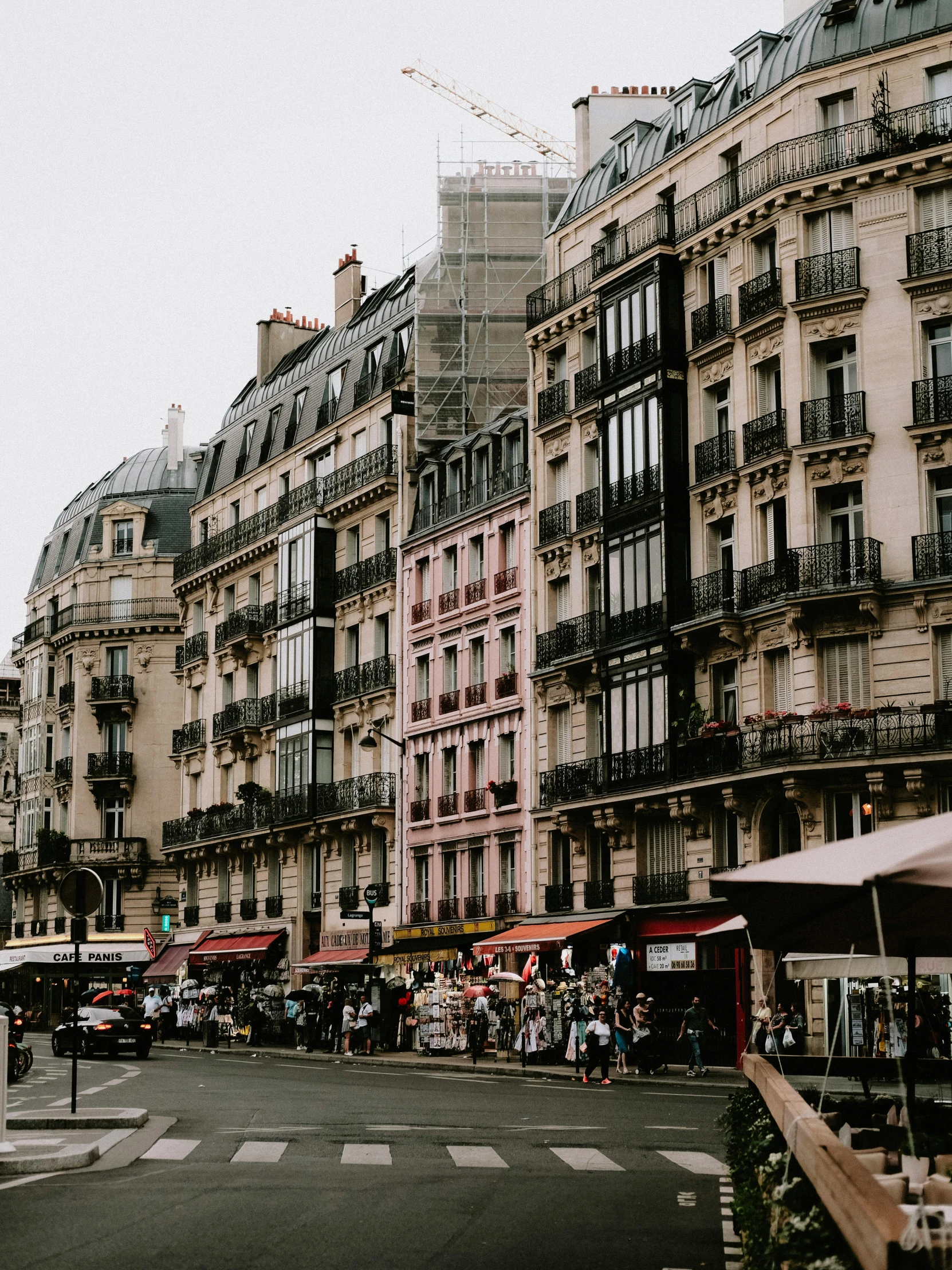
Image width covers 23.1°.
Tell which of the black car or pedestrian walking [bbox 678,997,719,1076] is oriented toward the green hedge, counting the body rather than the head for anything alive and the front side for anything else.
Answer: the pedestrian walking

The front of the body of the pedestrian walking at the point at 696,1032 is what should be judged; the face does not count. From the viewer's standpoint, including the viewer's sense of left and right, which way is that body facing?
facing the viewer

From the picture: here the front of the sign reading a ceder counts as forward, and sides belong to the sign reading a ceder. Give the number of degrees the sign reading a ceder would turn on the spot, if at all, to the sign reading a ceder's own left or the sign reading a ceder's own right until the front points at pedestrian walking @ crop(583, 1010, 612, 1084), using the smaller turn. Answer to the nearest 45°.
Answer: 0° — it already faces them

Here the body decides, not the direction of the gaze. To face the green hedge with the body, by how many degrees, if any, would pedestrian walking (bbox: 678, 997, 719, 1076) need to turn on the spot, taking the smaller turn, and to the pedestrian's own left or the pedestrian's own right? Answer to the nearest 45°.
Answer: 0° — they already face it

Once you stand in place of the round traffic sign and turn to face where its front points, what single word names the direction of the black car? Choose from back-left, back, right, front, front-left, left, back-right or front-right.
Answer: front

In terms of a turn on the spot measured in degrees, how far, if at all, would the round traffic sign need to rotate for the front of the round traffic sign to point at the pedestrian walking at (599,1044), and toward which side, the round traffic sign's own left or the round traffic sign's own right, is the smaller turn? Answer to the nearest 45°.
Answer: approximately 45° to the round traffic sign's own right

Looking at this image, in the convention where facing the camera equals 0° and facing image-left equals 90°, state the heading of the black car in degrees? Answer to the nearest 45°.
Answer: approximately 135°

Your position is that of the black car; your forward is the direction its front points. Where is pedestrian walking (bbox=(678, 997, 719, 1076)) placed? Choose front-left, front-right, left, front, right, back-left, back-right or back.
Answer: back

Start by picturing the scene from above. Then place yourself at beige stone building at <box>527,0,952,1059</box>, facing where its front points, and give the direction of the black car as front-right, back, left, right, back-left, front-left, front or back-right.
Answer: front-right

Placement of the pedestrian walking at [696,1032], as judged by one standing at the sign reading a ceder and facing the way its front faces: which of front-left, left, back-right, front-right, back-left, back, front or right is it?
front

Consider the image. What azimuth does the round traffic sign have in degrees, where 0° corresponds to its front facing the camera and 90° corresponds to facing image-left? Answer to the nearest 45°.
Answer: approximately 180°

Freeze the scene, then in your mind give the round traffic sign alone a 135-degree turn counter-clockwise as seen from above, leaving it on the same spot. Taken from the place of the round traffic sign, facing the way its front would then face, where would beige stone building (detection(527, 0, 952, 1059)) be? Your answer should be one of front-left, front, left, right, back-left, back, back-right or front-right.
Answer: back

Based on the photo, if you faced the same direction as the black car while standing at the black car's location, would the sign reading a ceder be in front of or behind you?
behind

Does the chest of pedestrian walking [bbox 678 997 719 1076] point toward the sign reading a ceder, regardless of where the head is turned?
no

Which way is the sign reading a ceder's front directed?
toward the camera

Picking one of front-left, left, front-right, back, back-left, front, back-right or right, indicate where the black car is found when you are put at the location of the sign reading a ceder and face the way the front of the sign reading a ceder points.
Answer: right

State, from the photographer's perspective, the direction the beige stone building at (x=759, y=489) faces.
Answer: facing the viewer and to the left of the viewer
